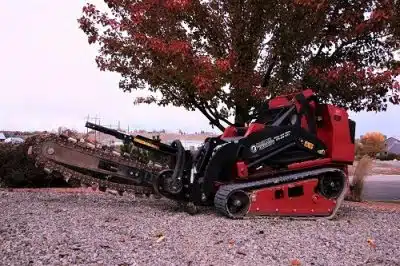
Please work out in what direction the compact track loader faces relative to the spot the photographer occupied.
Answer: facing to the left of the viewer

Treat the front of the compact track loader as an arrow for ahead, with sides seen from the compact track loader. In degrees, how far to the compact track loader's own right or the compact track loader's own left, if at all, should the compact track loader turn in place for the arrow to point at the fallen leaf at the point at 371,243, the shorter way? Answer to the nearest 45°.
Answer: approximately 135° to the compact track loader's own left
